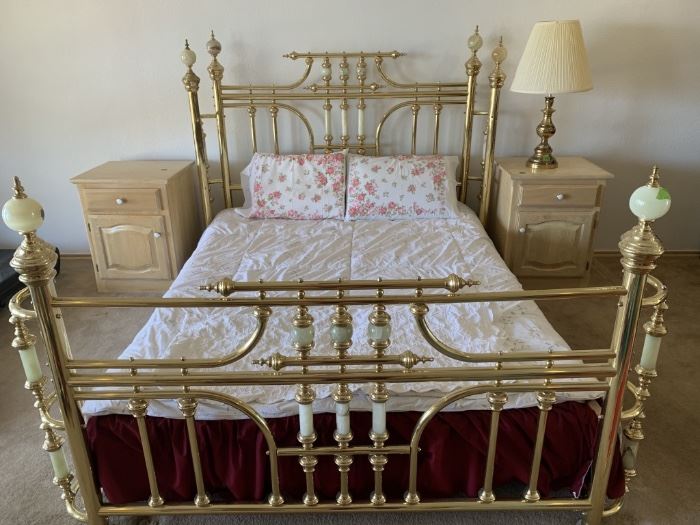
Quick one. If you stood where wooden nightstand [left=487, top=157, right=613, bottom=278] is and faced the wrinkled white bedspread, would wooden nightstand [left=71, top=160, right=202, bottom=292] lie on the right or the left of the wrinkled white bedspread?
right

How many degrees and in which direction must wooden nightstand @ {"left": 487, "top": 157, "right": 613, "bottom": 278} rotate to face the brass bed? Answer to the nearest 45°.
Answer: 0° — it already faces it

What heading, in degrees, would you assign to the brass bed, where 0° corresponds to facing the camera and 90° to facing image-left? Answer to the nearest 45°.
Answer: approximately 0°

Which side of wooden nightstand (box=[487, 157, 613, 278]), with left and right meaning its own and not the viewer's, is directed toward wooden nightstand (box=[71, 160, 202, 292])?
right

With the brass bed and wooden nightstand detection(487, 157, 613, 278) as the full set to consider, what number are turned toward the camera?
2

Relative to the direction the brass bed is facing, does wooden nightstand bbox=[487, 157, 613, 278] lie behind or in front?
behind

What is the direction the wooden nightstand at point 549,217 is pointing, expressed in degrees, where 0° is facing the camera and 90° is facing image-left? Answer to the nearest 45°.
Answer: approximately 0°
